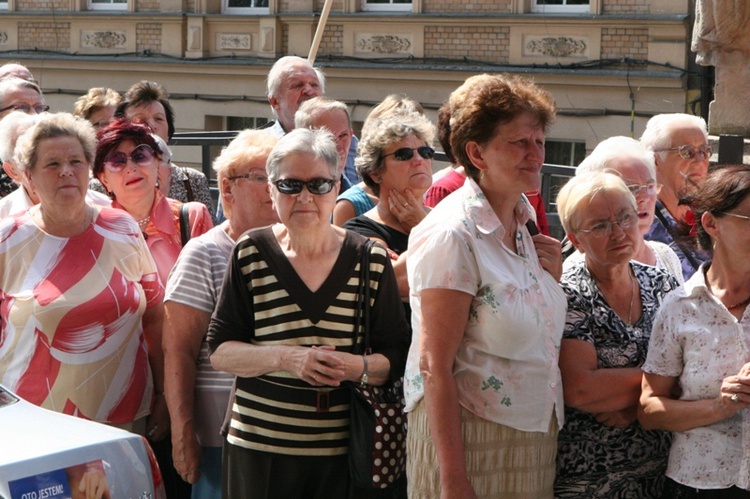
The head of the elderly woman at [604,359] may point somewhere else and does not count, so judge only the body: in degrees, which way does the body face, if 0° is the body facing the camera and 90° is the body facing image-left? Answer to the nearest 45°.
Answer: approximately 315°

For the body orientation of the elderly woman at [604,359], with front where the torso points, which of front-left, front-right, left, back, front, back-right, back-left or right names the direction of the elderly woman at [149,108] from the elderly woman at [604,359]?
back

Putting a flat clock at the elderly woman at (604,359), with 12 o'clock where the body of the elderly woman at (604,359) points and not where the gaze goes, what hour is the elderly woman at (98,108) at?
the elderly woman at (98,108) is roughly at 6 o'clock from the elderly woman at (604,359).

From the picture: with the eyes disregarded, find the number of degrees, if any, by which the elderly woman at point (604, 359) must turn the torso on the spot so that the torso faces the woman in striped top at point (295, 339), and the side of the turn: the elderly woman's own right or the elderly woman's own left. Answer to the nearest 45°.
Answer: approximately 135° to the elderly woman's own right
